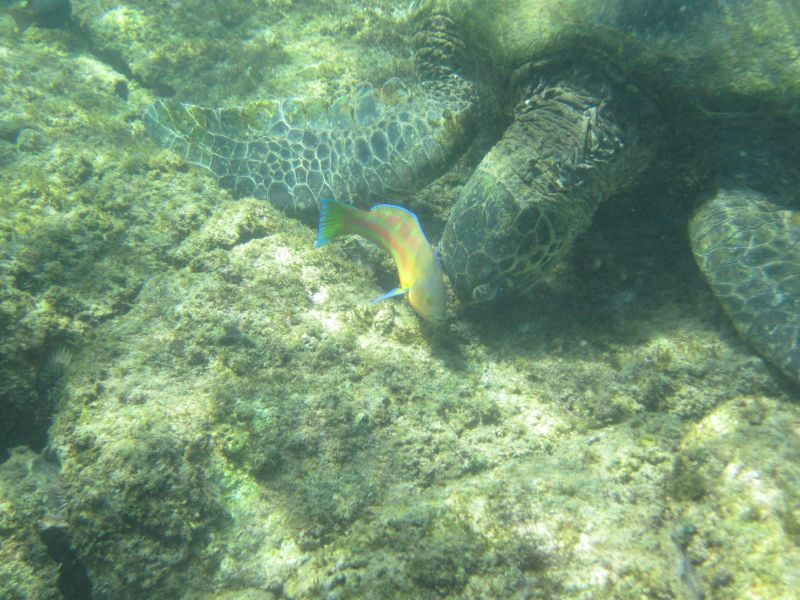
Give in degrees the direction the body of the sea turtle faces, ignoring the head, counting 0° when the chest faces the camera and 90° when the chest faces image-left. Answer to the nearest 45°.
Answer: approximately 45°

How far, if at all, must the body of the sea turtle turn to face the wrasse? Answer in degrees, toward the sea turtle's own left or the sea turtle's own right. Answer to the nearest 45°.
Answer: approximately 45° to the sea turtle's own right
